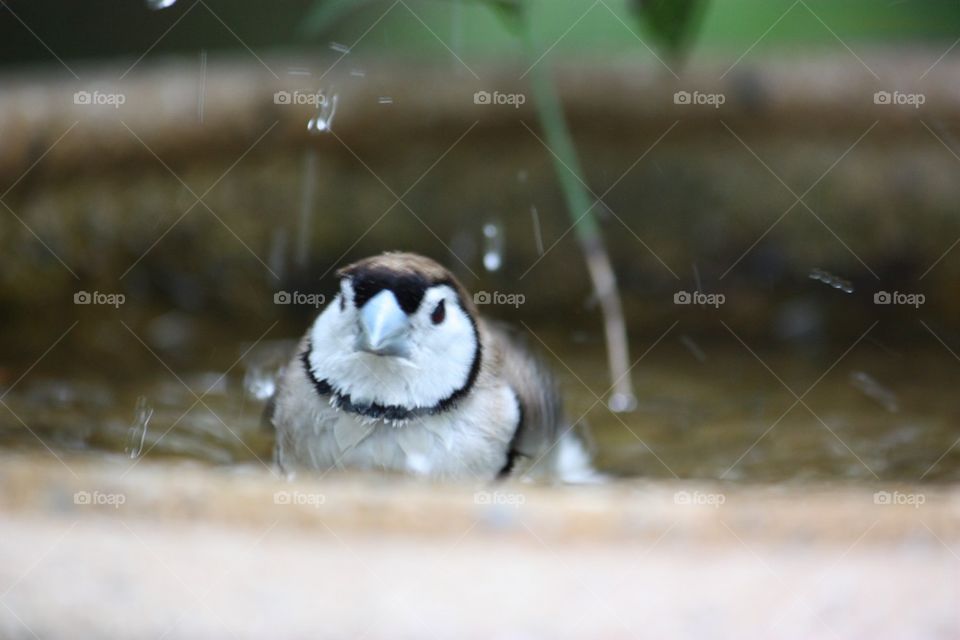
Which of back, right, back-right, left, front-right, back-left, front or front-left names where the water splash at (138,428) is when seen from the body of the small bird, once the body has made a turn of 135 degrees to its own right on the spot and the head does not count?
front-left

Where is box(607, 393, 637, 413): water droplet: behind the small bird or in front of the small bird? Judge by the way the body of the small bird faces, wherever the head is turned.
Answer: behind

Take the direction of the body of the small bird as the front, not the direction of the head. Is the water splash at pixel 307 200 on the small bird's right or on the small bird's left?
on the small bird's right

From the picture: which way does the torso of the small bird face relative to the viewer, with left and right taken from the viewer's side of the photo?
facing the viewer and to the left of the viewer
